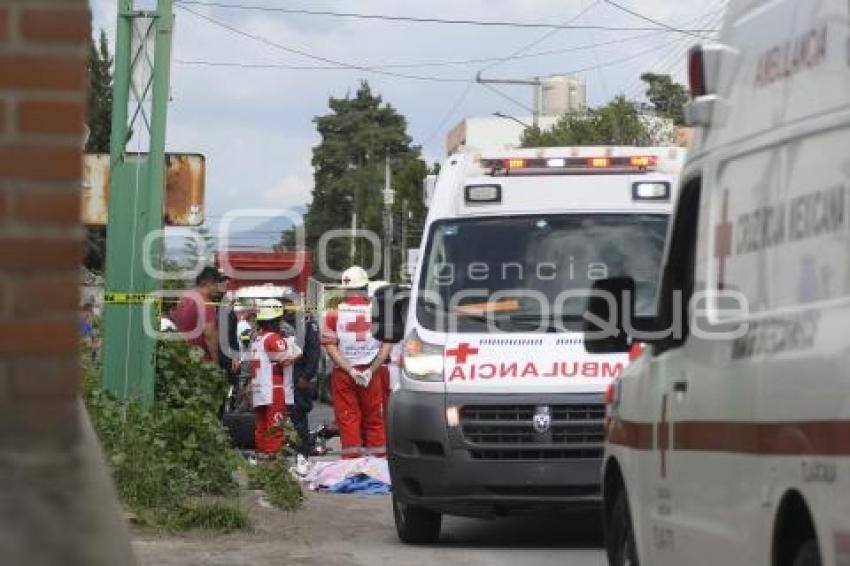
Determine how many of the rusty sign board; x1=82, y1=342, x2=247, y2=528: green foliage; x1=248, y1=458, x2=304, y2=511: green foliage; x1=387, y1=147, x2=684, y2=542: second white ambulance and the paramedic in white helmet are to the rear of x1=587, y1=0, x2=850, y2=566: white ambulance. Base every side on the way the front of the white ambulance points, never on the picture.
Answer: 0

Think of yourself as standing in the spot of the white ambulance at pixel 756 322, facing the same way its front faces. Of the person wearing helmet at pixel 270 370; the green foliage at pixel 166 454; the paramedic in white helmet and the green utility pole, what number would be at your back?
0

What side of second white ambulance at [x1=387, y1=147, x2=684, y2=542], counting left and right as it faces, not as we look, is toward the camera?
front

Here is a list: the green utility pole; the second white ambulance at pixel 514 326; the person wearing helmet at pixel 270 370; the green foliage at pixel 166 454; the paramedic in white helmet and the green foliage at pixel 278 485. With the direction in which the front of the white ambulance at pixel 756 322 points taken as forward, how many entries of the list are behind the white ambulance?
0

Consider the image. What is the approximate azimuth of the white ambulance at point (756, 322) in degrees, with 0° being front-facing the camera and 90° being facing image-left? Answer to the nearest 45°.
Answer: approximately 135°

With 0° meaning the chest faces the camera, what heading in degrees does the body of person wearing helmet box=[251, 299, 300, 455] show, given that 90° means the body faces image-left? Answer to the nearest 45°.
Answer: approximately 225°

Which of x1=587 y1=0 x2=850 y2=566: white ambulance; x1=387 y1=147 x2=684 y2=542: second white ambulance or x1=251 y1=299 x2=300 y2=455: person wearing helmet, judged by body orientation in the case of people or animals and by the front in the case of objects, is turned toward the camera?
the second white ambulance

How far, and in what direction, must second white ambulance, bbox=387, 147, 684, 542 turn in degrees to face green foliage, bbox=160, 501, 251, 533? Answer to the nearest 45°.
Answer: approximately 90° to its right

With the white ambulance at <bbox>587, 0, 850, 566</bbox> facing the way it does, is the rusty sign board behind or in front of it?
in front

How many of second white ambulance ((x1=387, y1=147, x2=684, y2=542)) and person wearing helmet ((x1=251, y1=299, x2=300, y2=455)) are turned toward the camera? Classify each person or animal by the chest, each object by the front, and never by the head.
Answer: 1

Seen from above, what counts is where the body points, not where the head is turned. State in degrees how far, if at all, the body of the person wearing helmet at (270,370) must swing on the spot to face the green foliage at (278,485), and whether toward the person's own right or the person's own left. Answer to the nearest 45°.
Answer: approximately 135° to the person's own right
